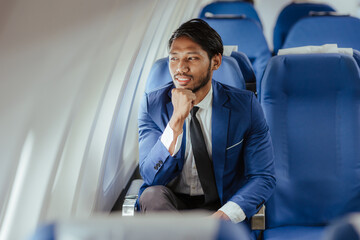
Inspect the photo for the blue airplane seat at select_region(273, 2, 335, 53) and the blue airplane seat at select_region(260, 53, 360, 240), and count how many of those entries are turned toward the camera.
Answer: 2

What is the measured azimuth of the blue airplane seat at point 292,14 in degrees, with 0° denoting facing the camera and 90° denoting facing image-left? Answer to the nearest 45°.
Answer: approximately 0°

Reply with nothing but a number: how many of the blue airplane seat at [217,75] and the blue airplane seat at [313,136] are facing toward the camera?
2

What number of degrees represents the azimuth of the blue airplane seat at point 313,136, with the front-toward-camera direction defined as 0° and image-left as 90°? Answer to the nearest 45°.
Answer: approximately 0°

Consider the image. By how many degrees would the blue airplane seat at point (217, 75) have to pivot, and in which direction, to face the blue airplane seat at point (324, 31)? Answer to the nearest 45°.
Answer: approximately 135° to its left

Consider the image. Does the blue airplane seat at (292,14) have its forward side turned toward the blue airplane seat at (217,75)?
yes

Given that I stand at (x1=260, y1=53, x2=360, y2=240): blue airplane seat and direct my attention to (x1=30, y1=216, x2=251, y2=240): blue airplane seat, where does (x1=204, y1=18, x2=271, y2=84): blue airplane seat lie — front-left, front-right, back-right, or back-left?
back-right
